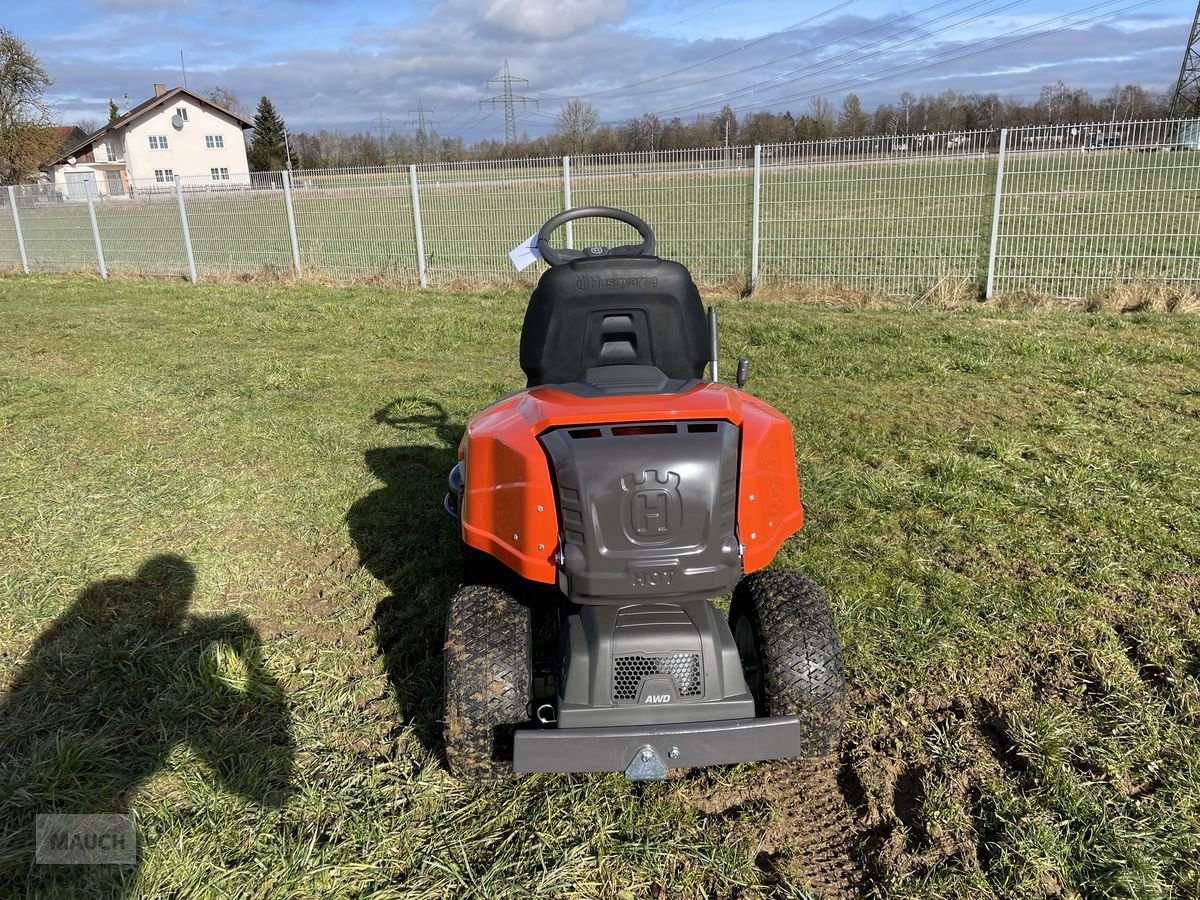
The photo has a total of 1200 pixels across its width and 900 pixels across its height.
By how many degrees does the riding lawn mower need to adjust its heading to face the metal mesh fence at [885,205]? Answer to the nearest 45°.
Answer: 0° — it already faces it

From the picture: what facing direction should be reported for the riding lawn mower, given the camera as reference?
facing away from the viewer

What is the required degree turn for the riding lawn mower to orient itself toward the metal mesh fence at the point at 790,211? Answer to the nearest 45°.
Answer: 0° — it already faces it
